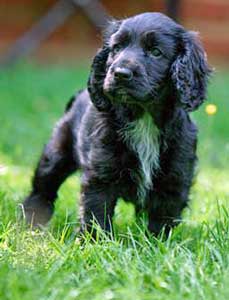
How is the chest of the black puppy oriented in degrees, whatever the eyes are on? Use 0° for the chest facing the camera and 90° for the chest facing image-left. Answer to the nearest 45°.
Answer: approximately 315°
